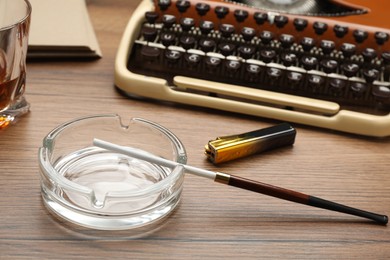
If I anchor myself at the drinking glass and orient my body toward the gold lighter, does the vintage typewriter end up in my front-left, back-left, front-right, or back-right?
front-left

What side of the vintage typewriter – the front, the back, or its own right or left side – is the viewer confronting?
front
